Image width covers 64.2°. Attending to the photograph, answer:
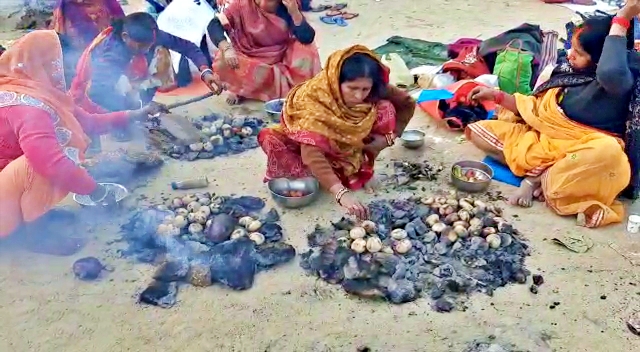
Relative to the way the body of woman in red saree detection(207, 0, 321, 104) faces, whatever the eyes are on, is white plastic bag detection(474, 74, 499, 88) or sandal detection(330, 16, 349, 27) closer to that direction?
the white plastic bag

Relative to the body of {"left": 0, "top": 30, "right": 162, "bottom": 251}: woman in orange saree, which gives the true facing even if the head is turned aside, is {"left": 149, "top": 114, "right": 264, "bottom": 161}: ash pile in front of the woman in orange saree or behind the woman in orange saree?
in front

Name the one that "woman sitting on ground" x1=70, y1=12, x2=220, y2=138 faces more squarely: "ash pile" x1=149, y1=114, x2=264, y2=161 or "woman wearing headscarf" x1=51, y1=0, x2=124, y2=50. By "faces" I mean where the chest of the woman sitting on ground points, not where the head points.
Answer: the ash pile

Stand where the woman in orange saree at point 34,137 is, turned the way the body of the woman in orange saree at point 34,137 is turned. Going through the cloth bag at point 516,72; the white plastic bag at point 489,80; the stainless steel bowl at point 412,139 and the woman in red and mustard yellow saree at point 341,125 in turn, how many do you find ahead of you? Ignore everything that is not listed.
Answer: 4

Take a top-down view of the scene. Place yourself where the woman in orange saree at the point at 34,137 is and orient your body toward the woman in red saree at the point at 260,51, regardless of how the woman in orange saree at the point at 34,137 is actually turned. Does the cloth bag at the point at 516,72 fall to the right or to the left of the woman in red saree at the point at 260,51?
right

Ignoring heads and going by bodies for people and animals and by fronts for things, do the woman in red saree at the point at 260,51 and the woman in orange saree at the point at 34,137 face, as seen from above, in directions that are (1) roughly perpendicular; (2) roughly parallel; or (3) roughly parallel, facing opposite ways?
roughly perpendicular

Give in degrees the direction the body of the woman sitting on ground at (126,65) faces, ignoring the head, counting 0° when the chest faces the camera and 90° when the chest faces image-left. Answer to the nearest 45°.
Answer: approximately 315°

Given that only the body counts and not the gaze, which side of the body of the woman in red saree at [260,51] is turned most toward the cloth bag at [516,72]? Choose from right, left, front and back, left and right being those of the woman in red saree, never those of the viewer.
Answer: left

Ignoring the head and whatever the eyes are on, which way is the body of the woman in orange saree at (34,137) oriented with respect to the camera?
to the viewer's right

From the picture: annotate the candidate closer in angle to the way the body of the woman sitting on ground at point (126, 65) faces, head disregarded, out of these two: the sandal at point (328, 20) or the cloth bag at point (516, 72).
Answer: the cloth bag

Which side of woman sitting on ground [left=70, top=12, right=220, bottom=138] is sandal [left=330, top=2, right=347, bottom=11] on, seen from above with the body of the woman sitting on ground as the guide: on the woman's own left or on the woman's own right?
on the woman's own left

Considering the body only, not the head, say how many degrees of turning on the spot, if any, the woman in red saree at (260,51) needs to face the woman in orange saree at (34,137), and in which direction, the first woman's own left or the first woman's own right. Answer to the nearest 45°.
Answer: approximately 45° to the first woman's own right

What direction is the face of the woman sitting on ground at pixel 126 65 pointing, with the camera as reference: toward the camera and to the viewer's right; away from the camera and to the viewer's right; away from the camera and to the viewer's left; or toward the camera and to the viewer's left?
toward the camera and to the viewer's right

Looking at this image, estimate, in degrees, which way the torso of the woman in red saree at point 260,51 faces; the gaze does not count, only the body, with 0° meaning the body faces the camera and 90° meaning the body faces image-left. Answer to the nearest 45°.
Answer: approximately 0°
